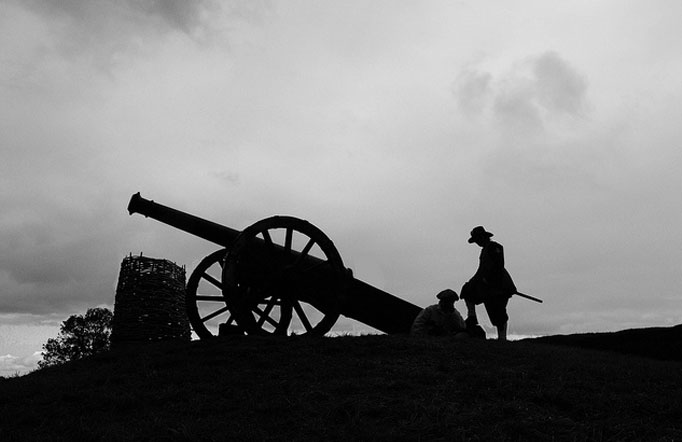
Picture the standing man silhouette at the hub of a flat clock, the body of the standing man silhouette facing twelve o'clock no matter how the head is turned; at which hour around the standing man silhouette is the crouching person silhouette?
The crouching person silhouette is roughly at 11 o'clock from the standing man silhouette.

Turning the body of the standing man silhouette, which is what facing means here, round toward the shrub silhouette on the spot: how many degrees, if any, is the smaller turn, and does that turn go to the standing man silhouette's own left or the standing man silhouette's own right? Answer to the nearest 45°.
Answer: approximately 45° to the standing man silhouette's own right

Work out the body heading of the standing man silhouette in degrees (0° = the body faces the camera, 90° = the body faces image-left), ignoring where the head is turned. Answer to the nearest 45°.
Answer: approximately 90°
